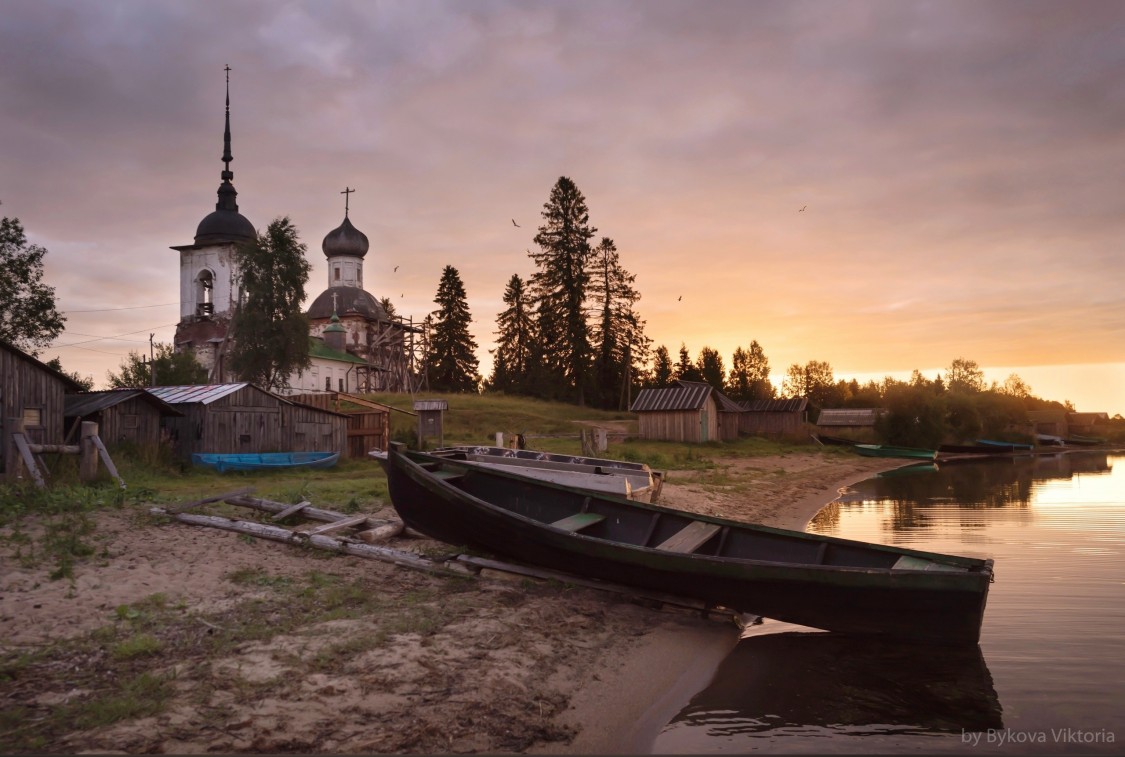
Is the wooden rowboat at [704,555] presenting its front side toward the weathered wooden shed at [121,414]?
yes

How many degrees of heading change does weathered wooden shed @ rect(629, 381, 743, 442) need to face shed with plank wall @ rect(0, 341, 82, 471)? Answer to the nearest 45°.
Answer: approximately 90° to its right

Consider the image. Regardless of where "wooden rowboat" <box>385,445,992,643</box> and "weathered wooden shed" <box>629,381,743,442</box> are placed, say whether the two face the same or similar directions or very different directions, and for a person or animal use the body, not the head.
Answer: very different directions

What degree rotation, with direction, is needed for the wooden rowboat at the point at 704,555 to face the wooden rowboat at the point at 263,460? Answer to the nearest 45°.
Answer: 0° — it already faces it

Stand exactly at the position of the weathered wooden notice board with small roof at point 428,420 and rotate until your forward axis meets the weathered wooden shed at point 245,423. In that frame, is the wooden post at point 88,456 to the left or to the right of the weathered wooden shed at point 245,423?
left

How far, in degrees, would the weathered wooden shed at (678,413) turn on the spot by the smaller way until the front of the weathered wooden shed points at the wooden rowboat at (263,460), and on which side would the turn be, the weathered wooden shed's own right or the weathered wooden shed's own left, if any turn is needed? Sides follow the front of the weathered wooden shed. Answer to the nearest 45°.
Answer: approximately 90° to the weathered wooden shed's own right

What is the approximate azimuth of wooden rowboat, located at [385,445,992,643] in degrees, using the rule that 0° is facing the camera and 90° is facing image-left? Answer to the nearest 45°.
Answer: approximately 135°

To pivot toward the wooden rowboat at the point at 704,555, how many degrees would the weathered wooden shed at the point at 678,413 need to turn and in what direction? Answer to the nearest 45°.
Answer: approximately 45° to its right

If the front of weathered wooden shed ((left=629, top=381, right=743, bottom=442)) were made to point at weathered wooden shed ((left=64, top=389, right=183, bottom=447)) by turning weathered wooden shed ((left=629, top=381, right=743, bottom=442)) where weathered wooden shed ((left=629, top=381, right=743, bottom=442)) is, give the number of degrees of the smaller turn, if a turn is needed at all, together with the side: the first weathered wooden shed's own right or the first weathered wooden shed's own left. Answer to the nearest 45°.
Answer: approximately 90° to the first weathered wooden shed's own right

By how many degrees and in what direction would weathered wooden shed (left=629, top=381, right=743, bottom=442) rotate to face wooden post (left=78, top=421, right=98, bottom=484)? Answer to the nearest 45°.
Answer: approximately 45° to its right

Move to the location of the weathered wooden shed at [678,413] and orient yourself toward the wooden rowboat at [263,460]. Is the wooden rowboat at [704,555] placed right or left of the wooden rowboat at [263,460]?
left

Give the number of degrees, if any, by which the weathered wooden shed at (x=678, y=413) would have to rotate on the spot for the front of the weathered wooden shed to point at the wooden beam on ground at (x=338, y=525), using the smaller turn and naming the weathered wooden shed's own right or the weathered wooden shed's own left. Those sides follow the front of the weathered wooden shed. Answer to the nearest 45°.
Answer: approximately 45° to the weathered wooden shed's own right

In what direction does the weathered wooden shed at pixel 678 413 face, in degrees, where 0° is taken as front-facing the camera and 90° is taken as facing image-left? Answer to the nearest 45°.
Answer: approximately 315°
